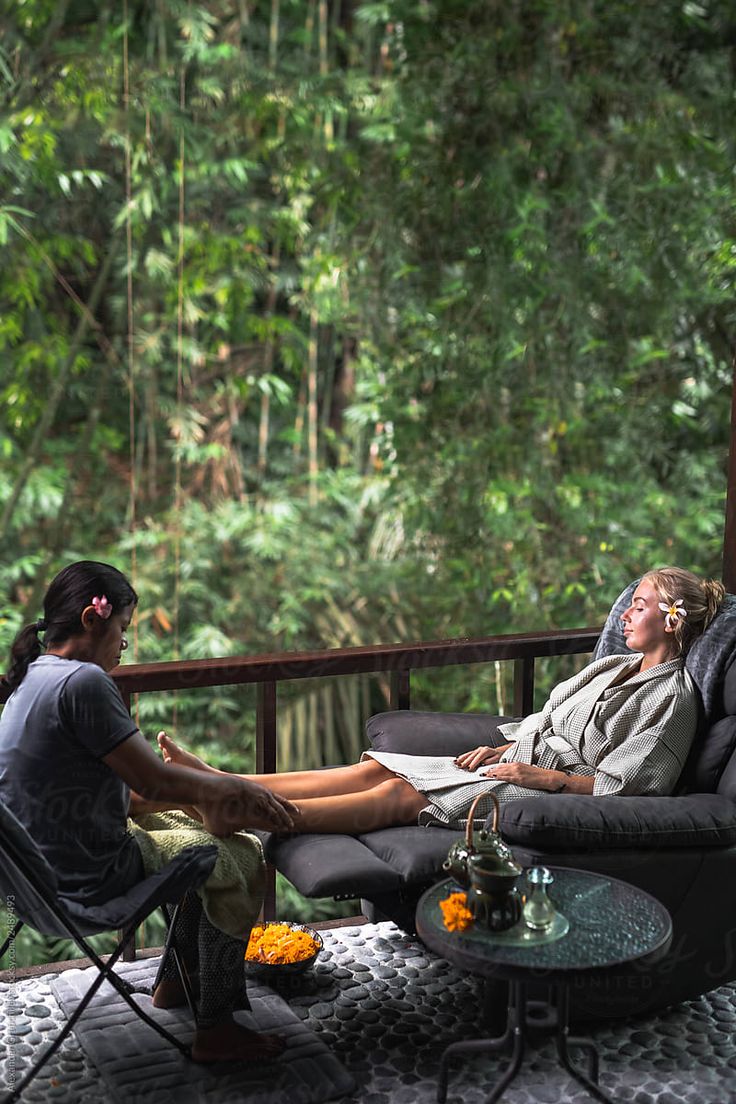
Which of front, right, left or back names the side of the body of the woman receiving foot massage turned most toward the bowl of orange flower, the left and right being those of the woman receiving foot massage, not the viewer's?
front

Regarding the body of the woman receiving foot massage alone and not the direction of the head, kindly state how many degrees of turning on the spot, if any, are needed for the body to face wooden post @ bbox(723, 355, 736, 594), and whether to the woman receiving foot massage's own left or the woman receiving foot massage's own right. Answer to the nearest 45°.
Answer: approximately 135° to the woman receiving foot massage's own right

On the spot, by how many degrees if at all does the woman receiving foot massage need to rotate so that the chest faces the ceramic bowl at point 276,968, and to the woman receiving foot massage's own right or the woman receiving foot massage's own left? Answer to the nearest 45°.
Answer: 0° — they already face it

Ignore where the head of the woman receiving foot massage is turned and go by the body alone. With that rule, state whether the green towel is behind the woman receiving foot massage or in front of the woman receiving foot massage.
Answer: in front

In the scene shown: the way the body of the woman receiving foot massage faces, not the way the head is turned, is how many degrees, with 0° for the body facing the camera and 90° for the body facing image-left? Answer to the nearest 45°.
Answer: approximately 90°

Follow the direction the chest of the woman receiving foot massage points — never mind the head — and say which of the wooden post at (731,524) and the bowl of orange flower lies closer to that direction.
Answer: the bowl of orange flower

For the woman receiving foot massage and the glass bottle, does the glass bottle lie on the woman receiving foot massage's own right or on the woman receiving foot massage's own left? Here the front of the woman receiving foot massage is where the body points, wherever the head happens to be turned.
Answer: on the woman receiving foot massage's own left

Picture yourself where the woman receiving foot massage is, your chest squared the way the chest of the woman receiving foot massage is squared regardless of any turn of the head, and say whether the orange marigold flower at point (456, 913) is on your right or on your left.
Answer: on your left

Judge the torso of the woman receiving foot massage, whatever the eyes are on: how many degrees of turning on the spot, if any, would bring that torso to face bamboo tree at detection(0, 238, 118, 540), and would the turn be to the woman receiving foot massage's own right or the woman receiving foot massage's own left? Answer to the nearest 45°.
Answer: approximately 45° to the woman receiving foot massage's own right

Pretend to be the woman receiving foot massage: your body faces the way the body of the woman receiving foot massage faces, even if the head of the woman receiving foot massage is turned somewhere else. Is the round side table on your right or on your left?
on your left

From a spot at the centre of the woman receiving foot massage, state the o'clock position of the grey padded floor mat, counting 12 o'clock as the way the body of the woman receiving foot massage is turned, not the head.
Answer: The grey padded floor mat is roughly at 11 o'clock from the woman receiving foot massage.

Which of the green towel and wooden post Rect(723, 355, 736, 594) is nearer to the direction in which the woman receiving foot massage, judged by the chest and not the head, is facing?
the green towel

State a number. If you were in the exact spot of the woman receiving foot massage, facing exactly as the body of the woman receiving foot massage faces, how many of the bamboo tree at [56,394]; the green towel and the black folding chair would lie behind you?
0

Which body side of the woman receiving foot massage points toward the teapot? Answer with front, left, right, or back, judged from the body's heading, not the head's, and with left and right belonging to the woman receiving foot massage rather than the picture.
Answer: left
